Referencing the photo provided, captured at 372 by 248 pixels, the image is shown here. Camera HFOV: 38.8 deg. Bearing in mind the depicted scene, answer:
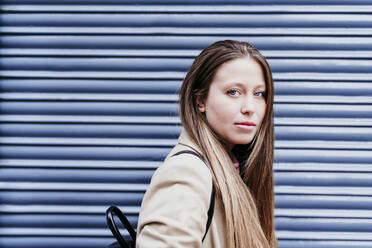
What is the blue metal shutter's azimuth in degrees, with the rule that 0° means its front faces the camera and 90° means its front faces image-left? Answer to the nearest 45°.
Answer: approximately 0°
